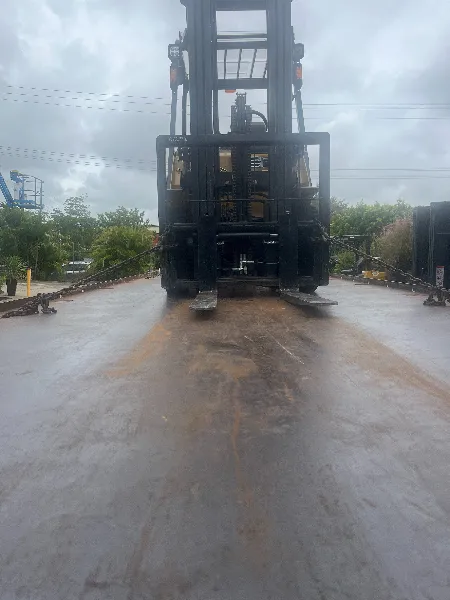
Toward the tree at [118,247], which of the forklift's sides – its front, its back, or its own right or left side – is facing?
back

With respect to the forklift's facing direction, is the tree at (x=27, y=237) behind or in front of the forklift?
behind

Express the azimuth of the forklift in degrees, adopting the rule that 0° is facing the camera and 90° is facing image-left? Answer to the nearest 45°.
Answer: approximately 0°

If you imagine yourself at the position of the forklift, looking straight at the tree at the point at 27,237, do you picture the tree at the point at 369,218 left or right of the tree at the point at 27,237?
right

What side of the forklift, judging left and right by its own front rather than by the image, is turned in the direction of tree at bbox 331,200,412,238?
back

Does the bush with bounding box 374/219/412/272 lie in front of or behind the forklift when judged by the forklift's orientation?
behind
